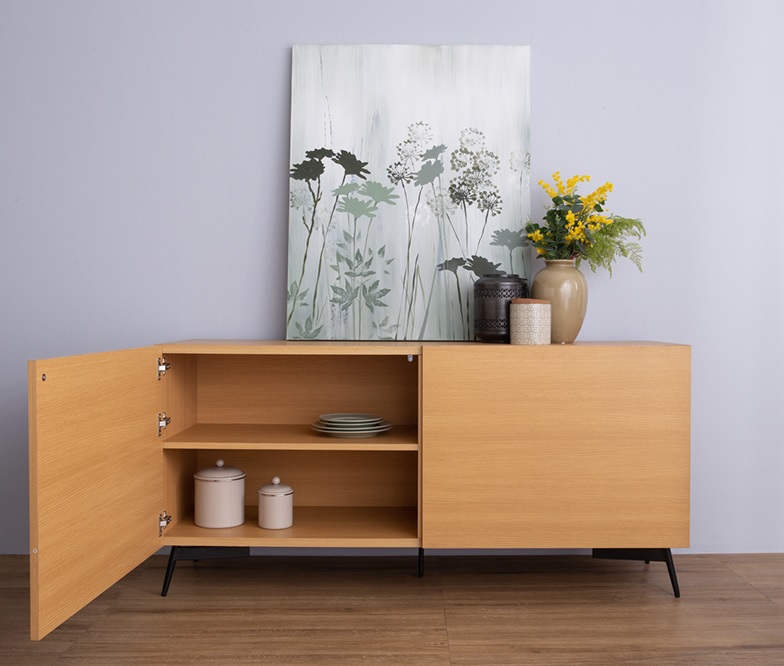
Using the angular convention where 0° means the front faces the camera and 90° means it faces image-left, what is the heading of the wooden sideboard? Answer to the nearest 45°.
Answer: approximately 0°

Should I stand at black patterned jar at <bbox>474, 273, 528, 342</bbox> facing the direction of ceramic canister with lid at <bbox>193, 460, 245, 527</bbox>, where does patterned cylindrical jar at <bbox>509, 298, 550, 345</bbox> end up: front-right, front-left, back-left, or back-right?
back-left
